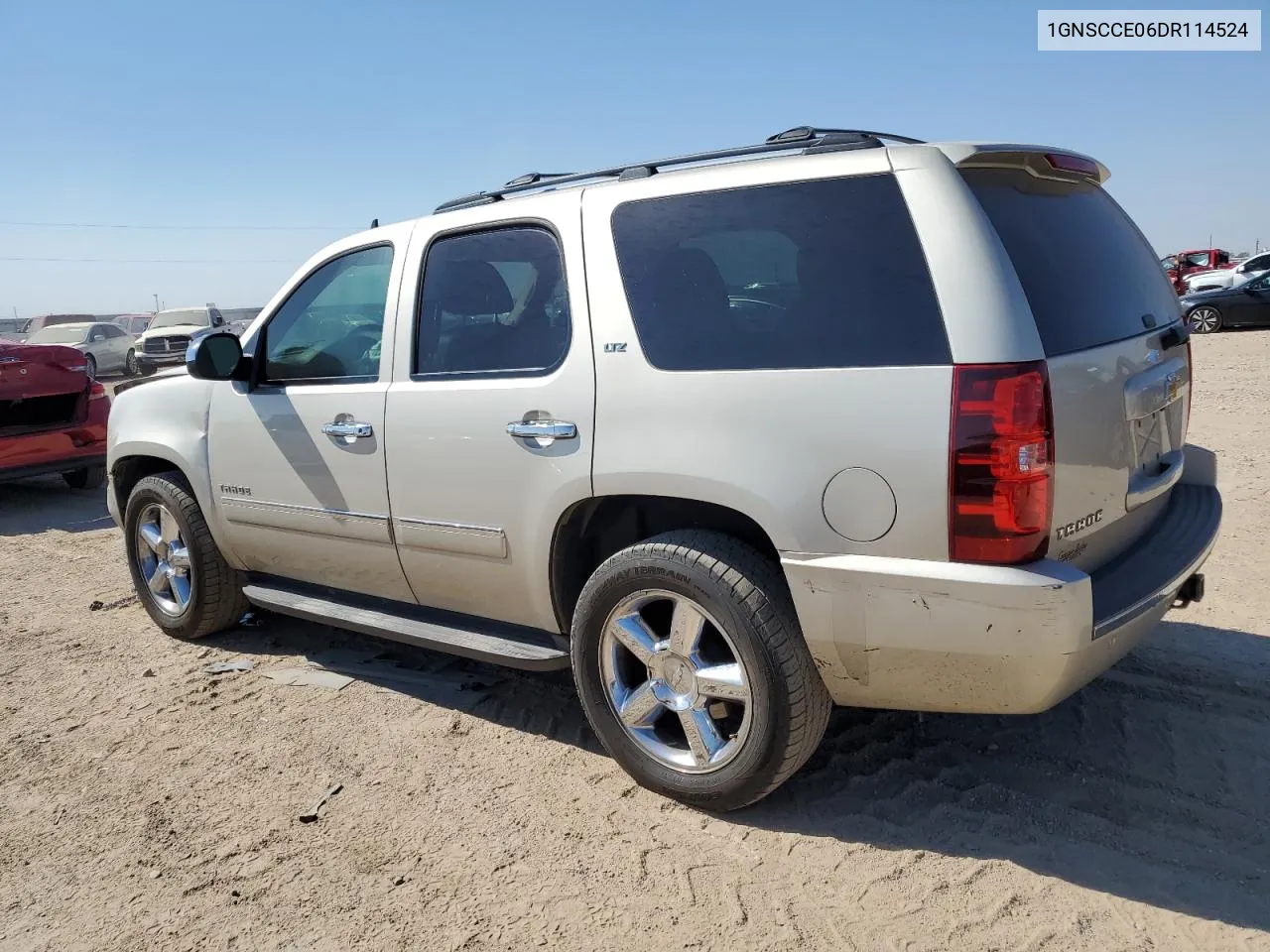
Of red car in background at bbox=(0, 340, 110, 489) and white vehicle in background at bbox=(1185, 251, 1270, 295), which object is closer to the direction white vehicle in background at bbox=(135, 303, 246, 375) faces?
the red car in background

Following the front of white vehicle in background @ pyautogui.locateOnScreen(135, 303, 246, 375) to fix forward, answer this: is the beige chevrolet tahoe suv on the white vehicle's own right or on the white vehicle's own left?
on the white vehicle's own left

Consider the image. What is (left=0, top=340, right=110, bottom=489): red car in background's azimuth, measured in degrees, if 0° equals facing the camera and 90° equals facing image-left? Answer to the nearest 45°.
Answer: approximately 180°

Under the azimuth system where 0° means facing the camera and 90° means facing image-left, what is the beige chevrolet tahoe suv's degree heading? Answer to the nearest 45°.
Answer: approximately 135°

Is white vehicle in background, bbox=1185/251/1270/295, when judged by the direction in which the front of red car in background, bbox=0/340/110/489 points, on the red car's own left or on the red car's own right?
on the red car's own right

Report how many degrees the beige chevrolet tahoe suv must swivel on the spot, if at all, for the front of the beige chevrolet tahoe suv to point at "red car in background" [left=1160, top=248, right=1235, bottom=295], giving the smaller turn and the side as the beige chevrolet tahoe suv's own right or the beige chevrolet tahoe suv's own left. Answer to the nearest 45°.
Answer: approximately 90° to the beige chevrolet tahoe suv's own right

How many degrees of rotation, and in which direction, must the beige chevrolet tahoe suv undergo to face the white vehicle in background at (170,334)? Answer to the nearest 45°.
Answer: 0° — it already faces it

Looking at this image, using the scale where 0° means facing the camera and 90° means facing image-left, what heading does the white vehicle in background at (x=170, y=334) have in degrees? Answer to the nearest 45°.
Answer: approximately 45°

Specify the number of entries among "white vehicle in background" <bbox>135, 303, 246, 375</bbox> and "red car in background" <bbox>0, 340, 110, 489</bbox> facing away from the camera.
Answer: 1

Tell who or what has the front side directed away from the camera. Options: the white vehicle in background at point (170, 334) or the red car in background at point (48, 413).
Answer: the red car in background

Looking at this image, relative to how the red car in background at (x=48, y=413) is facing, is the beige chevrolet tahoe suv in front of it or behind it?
behind

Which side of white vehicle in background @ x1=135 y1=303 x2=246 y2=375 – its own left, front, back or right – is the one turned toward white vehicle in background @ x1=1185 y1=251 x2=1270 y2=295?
left
